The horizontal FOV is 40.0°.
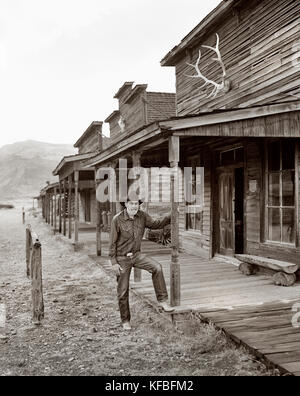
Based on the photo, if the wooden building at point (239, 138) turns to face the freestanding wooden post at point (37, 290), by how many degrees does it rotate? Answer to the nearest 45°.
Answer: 0° — it already faces it

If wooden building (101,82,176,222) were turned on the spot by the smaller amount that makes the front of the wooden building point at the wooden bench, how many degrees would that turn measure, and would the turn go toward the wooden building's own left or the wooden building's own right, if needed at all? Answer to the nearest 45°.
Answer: approximately 45° to the wooden building's own left

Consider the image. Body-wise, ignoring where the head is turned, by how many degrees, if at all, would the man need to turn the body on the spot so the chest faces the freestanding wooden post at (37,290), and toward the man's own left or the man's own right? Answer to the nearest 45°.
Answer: approximately 135° to the man's own right

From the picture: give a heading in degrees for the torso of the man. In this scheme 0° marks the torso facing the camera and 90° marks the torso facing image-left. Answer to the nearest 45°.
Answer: approximately 0°

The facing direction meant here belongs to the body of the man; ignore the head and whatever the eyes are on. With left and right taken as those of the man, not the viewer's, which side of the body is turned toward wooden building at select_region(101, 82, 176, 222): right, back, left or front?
back

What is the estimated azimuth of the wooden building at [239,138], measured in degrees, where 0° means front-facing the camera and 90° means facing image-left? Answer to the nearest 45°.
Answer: approximately 45°

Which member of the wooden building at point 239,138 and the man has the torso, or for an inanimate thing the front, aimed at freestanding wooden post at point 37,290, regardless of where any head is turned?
the wooden building
